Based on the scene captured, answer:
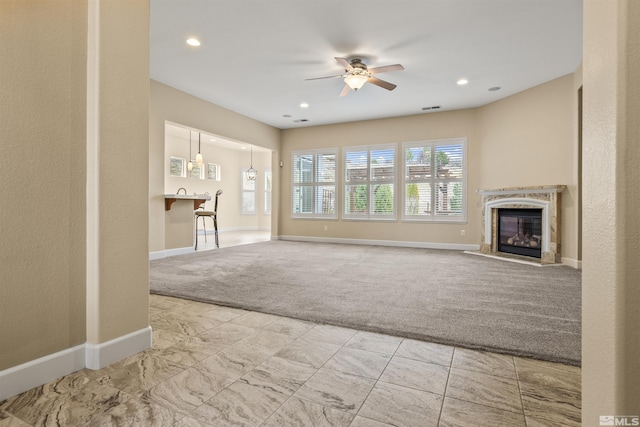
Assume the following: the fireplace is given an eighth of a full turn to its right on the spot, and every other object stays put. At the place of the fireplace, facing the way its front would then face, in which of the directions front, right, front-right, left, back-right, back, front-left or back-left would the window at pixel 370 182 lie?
front

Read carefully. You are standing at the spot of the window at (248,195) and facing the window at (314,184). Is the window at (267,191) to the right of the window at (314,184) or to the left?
left

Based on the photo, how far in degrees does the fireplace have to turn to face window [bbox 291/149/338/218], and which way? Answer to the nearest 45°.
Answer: approximately 45° to its right

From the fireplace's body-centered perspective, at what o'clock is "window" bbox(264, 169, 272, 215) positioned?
The window is roughly at 2 o'clock from the fireplace.

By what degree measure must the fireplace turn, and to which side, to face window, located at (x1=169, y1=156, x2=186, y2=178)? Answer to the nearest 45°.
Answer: approximately 45° to its right

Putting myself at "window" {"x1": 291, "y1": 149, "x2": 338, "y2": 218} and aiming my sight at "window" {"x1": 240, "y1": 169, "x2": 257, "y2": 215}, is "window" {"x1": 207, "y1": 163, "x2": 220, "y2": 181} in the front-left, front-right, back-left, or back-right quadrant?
front-left

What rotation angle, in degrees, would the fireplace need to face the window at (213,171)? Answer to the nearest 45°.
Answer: approximately 45° to its right

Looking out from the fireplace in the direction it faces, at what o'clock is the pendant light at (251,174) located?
The pendant light is roughly at 2 o'clock from the fireplace.

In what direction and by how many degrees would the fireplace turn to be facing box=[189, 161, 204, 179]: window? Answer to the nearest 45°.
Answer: approximately 45° to its right

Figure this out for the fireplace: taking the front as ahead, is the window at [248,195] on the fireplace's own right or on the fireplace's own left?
on the fireplace's own right

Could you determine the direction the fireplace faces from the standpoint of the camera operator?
facing the viewer and to the left of the viewer
